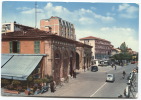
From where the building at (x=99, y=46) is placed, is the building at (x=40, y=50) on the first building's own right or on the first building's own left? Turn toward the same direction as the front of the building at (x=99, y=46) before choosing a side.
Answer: on the first building's own right

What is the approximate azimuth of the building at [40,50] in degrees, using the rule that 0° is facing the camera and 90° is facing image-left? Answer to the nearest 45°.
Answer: approximately 315°

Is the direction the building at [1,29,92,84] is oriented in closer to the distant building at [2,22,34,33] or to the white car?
the white car

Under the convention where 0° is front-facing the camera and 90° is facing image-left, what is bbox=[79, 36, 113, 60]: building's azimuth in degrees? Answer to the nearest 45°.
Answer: approximately 315°

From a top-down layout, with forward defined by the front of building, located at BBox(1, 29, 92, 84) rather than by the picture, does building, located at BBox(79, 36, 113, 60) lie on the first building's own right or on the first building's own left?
on the first building's own left
